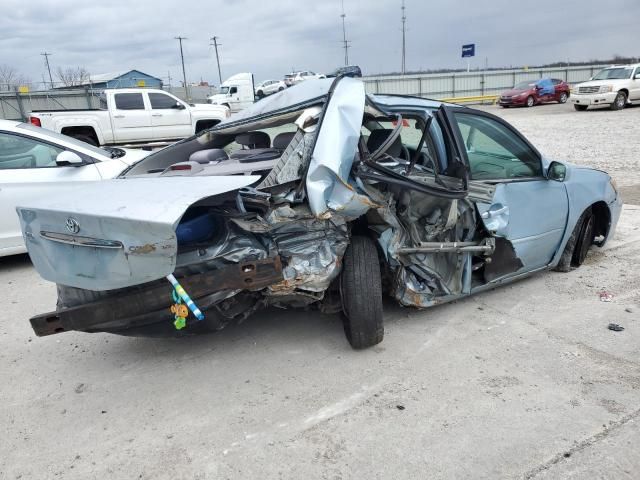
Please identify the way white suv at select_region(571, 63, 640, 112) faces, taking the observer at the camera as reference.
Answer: facing the viewer and to the left of the viewer

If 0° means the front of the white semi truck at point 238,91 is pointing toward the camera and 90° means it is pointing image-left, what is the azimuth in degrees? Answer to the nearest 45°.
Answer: approximately 45°

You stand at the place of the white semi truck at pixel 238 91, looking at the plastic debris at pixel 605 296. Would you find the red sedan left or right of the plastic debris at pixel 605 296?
left

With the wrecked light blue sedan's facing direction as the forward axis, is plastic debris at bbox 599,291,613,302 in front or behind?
in front

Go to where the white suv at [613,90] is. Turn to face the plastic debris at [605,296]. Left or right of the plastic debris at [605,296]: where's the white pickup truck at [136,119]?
right

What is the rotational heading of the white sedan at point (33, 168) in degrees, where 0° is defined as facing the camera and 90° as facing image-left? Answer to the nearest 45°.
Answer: approximately 270°

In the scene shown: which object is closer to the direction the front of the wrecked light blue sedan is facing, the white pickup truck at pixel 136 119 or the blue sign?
the blue sign

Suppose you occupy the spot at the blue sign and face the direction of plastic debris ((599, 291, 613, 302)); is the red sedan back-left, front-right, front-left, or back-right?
front-left

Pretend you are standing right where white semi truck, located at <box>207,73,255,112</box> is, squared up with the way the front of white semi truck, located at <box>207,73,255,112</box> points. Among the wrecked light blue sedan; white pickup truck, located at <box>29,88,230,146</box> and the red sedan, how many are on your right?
0

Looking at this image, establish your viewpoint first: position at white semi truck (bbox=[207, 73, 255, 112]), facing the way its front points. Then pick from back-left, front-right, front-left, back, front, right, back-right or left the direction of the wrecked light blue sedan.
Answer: front-left

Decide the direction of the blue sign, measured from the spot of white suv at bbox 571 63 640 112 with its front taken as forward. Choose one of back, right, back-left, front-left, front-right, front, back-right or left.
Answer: right
